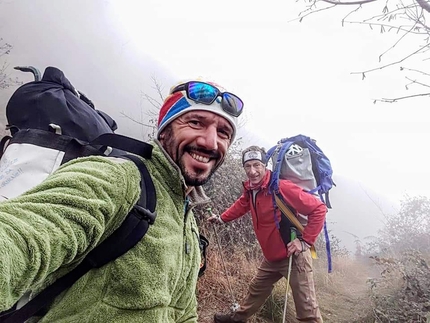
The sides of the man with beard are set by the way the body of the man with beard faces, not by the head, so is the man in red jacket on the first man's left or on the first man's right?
on the first man's left

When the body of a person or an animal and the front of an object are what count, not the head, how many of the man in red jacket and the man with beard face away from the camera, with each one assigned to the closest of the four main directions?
0

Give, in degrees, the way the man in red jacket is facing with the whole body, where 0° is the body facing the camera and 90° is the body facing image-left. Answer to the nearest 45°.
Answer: approximately 45°

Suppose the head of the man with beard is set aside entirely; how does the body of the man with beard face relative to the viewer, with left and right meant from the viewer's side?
facing the viewer and to the right of the viewer

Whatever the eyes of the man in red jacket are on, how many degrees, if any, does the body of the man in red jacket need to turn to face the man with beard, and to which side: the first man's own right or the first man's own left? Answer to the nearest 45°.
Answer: approximately 45° to the first man's own left

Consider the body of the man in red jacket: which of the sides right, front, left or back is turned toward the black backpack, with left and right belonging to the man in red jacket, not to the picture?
front
